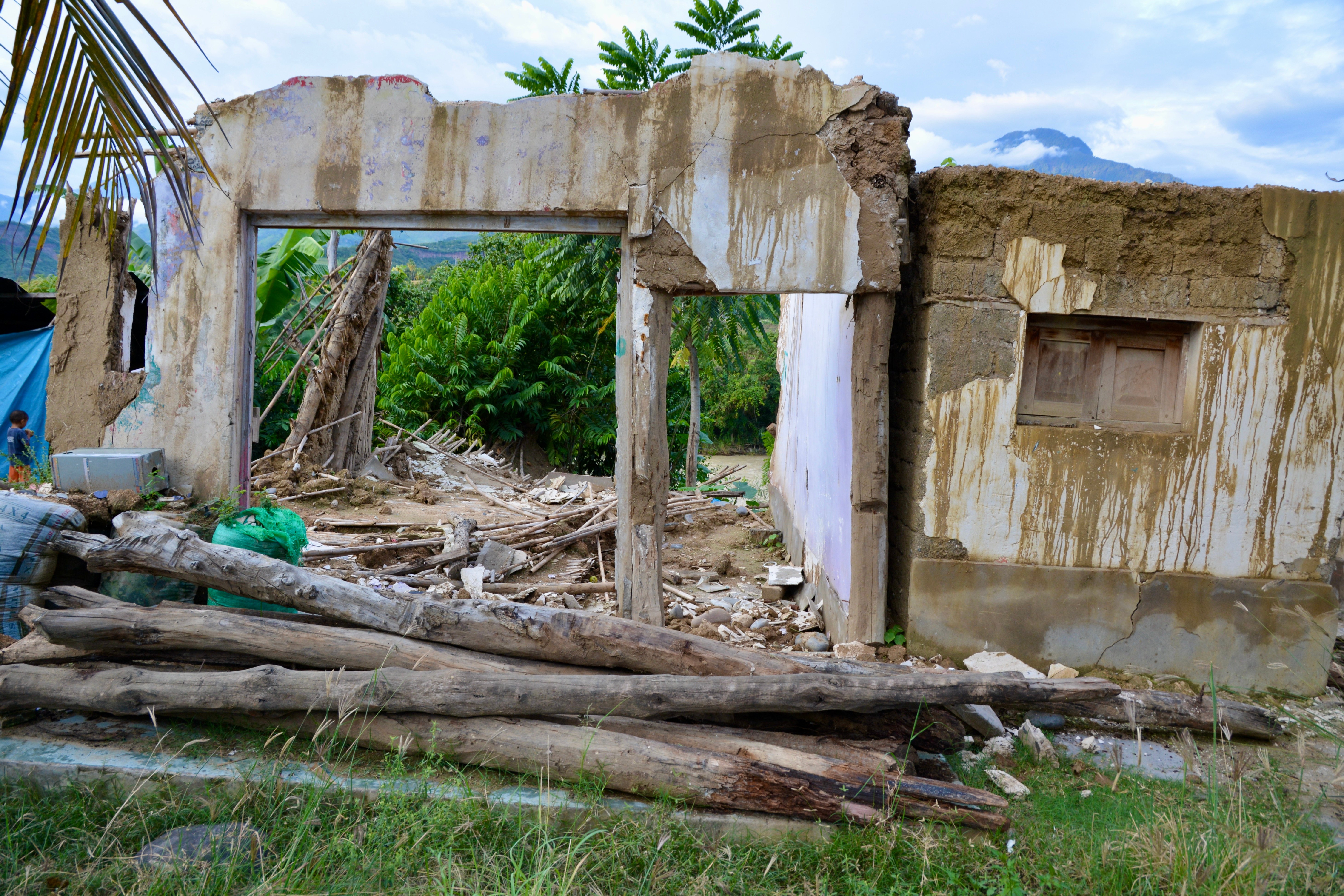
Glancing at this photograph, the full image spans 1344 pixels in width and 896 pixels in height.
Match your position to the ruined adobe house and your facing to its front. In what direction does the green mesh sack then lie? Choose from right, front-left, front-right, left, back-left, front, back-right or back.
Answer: right

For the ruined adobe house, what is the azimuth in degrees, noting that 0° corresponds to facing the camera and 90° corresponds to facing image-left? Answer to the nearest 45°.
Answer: approximately 0°

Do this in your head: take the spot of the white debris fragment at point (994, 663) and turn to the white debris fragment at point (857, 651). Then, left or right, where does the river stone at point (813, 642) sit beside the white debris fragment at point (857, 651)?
right

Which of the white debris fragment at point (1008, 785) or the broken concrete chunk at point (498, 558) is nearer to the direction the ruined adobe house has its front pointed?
the white debris fragment

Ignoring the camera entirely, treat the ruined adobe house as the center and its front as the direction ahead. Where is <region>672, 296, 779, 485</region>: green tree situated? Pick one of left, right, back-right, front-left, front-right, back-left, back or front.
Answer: back
